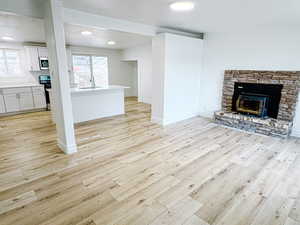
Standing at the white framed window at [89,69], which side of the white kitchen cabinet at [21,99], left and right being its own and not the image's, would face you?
left

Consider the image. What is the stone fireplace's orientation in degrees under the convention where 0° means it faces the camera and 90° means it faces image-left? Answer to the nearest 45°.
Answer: approximately 45°

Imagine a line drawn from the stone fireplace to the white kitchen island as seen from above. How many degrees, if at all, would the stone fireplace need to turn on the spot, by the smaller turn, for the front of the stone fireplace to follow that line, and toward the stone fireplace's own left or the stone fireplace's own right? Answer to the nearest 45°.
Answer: approximately 45° to the stone fireplace's own right

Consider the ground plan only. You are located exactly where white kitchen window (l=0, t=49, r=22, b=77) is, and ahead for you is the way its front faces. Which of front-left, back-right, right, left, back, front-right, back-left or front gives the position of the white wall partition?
front-left

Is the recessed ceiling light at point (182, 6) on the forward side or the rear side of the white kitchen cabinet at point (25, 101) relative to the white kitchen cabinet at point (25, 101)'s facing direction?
on the forward side

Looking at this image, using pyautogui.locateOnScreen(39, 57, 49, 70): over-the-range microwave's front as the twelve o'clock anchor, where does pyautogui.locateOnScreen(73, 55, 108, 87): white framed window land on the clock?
The white framed window is roughly at 8 o'clock from the over-the-range microwave.

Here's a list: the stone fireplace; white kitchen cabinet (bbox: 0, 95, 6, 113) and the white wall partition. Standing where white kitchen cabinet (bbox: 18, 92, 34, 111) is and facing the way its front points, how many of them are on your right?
1

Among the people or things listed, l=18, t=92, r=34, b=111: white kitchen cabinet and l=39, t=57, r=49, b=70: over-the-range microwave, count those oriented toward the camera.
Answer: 2

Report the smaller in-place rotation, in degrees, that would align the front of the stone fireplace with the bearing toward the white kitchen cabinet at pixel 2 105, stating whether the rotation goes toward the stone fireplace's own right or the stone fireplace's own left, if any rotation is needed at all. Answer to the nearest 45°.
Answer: approximately 45° to the stone fireplace's own right

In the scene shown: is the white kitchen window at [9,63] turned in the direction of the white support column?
yes

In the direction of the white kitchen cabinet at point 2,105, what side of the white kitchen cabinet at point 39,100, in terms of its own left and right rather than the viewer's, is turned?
right
